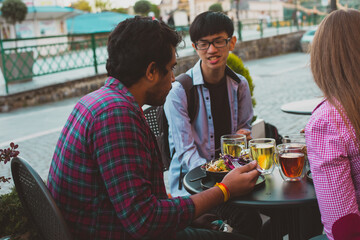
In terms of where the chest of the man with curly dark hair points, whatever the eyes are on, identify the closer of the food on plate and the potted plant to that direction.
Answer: the food on plate

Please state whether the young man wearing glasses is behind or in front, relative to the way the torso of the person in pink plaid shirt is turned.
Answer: in front

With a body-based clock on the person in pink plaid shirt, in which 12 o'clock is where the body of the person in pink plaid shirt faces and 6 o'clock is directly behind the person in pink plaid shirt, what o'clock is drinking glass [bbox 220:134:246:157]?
The drinking glass is roughly at 12 o'clock from the person in pink plaid shirt.

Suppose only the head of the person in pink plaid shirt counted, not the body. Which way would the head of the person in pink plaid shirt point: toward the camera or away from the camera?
away from the camera

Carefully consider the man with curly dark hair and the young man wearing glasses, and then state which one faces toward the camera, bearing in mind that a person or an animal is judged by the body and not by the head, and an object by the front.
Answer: the young man wearing glasses

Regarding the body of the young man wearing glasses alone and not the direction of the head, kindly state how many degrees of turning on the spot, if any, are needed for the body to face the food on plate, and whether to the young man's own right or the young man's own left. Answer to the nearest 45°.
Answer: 0° — they already face it

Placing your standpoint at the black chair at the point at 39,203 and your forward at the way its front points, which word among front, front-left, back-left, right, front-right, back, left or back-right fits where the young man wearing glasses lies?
front

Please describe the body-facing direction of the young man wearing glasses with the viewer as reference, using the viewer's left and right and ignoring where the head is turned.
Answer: facing the viewer

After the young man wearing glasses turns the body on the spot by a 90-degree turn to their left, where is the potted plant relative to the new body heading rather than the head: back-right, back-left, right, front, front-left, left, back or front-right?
back-right

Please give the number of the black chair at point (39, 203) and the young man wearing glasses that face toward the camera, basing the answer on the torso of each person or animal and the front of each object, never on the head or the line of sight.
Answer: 1

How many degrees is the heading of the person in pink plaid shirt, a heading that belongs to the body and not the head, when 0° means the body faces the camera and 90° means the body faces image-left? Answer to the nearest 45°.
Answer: approximately 135°

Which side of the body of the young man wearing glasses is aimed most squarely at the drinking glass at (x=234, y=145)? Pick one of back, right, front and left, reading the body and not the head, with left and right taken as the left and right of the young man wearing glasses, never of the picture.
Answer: front

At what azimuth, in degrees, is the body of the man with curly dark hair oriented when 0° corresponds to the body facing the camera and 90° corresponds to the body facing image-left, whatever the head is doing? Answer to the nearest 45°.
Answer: approximately 225°

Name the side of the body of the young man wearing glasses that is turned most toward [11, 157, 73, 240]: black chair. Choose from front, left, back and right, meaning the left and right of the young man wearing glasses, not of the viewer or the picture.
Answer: front

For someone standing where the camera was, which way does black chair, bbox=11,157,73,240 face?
facing away from the viewer and to the right of the viewer

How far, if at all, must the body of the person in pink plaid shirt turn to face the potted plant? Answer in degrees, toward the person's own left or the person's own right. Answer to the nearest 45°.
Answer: approximately 45° to the person's own left
